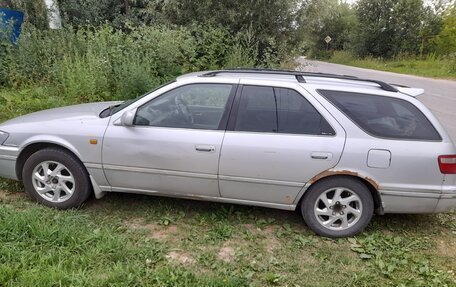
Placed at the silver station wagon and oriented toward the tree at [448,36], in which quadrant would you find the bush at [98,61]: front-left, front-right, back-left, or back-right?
front-left

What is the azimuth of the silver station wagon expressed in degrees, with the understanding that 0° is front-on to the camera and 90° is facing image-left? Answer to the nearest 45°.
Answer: approximately 90°

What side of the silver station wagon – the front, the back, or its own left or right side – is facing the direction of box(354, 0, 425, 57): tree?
right

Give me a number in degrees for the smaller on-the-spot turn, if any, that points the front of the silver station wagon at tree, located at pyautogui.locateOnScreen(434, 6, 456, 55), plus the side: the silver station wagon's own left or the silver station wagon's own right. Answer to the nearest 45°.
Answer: approximately 135° to the silver station wagon's own right

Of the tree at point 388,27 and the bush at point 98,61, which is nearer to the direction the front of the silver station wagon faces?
the bush

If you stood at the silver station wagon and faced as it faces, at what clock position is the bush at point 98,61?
The bush is roughly at 2 o'clock from the silver station wagon.

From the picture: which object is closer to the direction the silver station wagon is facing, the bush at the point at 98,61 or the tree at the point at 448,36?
the bush

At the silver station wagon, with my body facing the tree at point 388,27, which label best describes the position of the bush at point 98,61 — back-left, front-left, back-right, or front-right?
front-left
